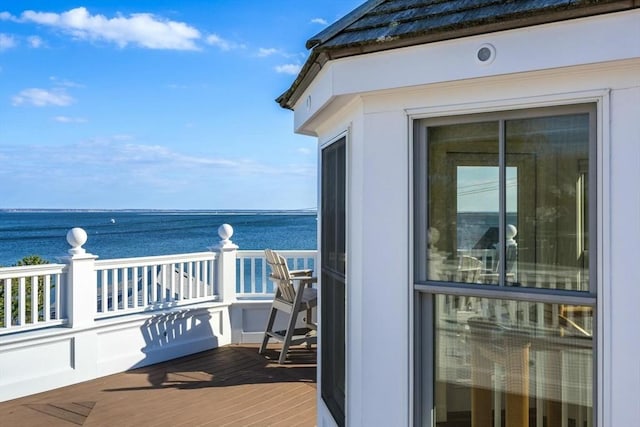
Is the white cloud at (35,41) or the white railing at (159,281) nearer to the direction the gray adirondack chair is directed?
the white cloud

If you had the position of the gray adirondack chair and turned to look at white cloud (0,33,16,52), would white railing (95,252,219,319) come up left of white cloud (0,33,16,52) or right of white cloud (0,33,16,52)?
left
